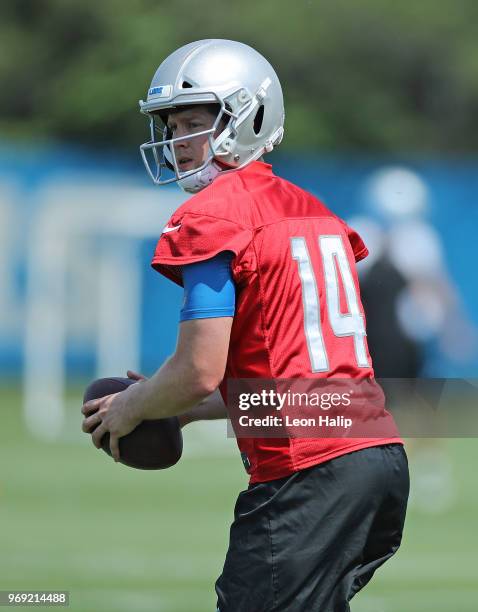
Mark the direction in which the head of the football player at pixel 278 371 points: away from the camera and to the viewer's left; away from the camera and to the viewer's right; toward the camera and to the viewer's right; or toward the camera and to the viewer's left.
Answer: toward the camera and to the viewer's left

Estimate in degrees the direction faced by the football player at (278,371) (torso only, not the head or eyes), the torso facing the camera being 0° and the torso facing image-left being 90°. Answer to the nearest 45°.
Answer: approximately 135°

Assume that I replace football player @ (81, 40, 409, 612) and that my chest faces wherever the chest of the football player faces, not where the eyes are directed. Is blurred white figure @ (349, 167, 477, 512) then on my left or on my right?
on my right
